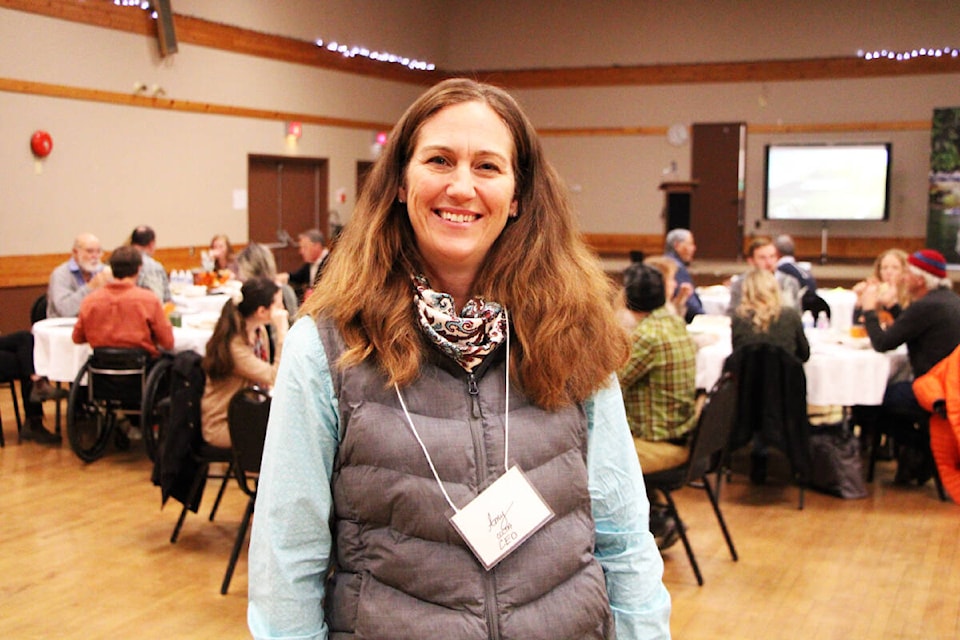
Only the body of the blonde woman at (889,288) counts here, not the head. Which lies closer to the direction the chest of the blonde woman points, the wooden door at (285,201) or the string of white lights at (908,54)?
the wooden door

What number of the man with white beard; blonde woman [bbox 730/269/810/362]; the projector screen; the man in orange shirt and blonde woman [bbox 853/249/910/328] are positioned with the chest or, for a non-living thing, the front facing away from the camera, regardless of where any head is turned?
2

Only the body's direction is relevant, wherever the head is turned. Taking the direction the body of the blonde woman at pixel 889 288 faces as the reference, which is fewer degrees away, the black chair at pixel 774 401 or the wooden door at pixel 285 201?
the black chair

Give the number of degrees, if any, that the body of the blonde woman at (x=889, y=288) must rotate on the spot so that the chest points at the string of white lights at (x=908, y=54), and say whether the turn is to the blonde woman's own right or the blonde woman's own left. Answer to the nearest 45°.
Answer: approximately 135° to the blonde woman's own right

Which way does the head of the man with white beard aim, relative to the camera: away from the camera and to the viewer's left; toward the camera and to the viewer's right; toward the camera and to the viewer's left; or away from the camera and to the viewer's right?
toward the camera and to the viewer's right

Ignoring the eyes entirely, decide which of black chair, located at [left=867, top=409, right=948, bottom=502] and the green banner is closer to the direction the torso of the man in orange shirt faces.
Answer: the green banner

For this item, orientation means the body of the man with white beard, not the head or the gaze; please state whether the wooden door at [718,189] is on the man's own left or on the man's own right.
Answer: on the man's own left

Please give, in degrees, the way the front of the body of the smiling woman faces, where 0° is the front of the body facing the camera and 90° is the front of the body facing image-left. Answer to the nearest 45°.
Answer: approximately 0°

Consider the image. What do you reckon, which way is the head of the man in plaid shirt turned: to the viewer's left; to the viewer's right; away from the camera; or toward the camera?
away from the camera

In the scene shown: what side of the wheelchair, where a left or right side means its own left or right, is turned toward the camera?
back

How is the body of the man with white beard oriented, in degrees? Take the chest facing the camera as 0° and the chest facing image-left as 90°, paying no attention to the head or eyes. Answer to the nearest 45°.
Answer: approximately 315°

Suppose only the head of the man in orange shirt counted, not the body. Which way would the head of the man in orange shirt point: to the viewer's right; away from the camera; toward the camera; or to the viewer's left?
away from the camera

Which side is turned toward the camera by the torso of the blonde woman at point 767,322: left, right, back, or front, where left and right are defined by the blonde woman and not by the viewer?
back
